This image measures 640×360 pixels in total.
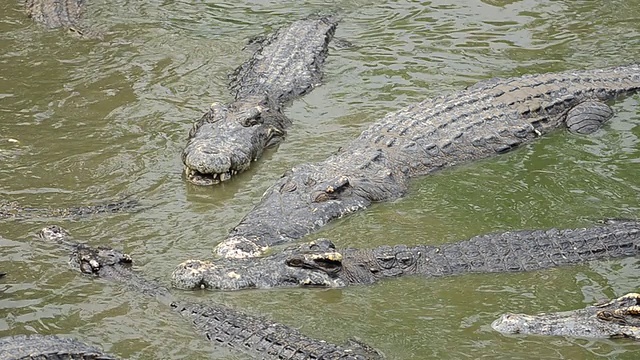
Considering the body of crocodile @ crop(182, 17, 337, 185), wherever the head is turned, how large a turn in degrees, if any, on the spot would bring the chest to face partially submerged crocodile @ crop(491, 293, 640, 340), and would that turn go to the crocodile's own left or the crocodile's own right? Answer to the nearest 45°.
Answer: approximately 90° to the crocodile's own left

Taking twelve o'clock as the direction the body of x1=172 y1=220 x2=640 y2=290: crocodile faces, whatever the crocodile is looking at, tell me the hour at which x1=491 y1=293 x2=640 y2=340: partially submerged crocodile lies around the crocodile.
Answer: The partially submerged crocodile is roughly at 7 o'clock from the crocodile.

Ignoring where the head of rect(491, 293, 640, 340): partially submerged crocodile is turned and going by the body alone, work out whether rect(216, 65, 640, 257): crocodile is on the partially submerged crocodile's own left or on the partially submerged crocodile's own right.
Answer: on the partially submerged crocodile's own right

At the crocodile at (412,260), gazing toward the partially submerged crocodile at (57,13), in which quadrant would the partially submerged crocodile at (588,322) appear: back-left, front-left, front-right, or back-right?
back-right

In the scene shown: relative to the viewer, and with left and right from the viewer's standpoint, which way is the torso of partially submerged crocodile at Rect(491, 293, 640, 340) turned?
facing to the left of the viewer

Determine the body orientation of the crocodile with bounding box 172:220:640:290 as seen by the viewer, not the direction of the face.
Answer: to the viewer's left

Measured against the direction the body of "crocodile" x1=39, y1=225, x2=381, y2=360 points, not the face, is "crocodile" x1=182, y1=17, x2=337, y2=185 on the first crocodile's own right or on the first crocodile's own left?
on the first crocodile's own right

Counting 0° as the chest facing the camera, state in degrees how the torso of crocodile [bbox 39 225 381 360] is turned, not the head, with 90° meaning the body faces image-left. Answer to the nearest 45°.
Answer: approximately 135°

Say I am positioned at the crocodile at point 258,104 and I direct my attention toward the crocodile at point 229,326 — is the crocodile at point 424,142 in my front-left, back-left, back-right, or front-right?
front-left

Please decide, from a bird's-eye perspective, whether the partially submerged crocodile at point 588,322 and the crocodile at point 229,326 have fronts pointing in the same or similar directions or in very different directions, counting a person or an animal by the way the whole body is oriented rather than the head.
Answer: same or similar directions

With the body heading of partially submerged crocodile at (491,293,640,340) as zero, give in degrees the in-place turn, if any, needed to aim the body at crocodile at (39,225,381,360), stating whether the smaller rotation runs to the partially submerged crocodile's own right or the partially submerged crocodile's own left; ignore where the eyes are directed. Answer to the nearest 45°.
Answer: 0° — it already faces it

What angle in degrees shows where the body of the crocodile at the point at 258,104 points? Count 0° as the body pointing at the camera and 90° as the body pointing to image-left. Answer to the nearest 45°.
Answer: approximately 45°

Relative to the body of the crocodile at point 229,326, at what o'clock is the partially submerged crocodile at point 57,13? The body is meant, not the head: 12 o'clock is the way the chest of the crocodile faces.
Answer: The partially submerged crocodile is roughly at 1 o'clock from the crocodile.

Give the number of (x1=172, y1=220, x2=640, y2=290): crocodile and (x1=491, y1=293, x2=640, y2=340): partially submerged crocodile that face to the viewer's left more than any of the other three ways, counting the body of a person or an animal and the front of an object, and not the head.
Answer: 2
